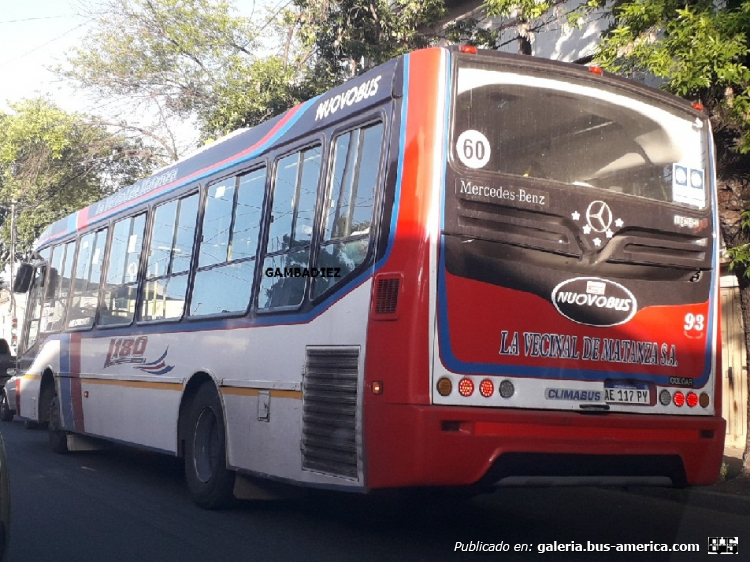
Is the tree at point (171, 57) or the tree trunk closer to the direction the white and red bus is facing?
the tree

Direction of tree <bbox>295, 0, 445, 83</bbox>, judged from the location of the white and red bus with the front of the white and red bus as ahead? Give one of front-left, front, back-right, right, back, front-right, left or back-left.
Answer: front-right

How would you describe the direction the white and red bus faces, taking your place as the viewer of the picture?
facing away from the viewer and to the left of the viewer

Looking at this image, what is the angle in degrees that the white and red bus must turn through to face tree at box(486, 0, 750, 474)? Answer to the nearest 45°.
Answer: approximately 90° to its right

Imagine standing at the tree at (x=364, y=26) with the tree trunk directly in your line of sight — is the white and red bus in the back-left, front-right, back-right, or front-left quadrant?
front-right

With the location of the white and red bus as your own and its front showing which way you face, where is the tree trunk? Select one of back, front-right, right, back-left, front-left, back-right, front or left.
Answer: right

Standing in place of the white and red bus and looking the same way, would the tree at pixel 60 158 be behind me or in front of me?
in front

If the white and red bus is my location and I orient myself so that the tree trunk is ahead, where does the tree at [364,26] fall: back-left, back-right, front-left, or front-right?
front-left
